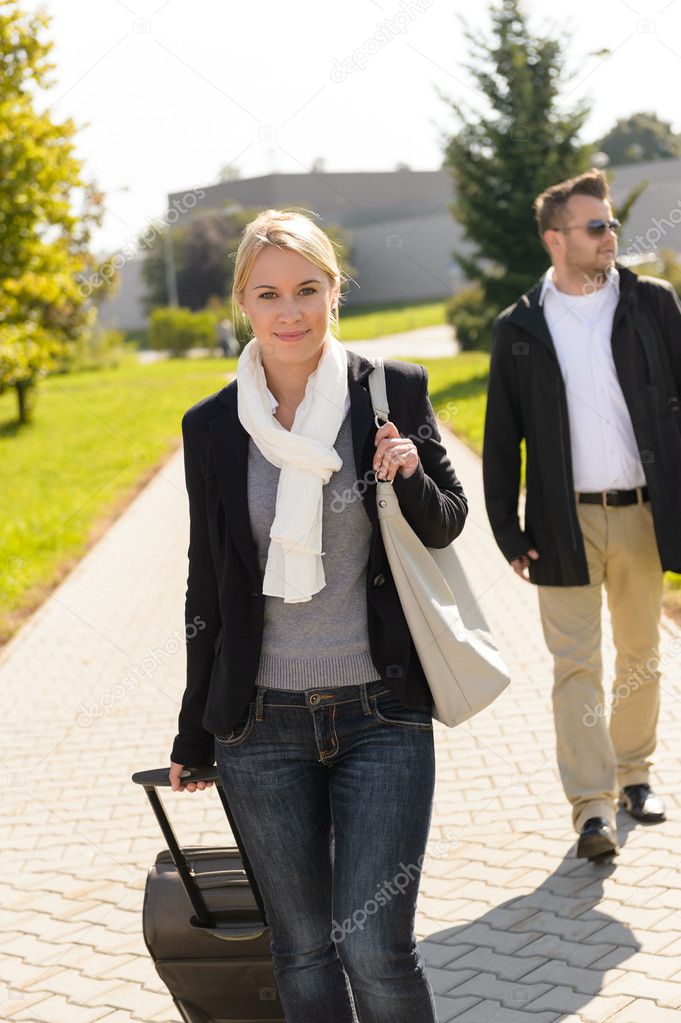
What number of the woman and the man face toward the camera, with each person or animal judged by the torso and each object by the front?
2

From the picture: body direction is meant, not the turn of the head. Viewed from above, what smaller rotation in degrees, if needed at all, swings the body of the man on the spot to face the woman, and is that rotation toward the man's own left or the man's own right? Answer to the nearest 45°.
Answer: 0° — they already face them

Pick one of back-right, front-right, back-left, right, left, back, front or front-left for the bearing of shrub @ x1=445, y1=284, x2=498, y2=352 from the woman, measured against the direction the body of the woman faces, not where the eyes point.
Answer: back

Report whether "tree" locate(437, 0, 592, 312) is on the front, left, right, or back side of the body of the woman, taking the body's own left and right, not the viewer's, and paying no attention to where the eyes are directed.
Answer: back

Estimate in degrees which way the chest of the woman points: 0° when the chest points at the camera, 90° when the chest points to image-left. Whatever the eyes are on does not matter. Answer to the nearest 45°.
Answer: approximately 0°

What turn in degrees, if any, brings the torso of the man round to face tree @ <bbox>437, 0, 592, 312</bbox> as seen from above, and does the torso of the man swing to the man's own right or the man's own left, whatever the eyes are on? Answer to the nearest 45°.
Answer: approximately 180°

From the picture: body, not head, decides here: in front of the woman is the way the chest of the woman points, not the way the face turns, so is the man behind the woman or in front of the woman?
behind

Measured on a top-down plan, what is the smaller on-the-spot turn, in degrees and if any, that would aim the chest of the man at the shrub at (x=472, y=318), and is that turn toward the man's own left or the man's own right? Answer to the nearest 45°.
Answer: approximately 180°

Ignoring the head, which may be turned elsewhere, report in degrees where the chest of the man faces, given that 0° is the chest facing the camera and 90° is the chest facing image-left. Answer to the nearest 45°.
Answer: approximately 0°

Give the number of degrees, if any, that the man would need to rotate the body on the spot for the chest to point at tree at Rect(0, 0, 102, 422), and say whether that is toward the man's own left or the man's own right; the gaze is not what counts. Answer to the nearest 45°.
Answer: approximately 135° to the man's own right
